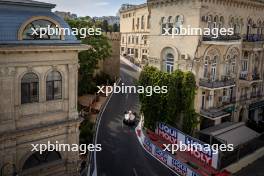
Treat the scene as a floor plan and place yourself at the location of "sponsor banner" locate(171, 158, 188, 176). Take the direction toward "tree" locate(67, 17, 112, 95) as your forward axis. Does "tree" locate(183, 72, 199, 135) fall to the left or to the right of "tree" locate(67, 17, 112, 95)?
right

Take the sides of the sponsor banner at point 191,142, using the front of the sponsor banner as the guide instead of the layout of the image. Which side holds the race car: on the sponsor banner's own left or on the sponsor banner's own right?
on the sponsor banner's own right

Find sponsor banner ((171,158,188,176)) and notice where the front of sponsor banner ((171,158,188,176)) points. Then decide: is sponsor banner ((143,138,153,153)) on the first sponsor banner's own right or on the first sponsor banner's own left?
on the first sponsor banner's own right

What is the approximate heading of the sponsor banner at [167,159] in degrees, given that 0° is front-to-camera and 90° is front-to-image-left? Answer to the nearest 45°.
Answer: approximately 45°

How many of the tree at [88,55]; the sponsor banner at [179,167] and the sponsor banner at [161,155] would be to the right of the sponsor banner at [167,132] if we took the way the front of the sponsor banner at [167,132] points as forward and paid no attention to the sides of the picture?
1

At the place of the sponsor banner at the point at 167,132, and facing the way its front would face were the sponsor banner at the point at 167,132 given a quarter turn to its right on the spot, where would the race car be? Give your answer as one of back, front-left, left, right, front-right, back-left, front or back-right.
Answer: front

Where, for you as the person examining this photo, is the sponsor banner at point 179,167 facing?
facing the viewer and to the left of the viewer

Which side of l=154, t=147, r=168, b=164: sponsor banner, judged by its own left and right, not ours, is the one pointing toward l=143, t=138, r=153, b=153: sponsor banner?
right

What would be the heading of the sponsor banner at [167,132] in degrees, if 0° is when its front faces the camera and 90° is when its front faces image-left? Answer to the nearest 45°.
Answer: approximately 45°

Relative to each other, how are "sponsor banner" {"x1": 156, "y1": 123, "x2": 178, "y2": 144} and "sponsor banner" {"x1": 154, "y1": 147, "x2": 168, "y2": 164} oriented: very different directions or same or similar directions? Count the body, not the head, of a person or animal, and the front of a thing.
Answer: same or similar directions

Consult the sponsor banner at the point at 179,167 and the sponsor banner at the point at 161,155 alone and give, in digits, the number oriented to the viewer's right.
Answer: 0
